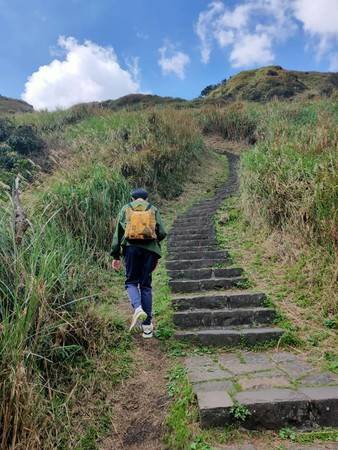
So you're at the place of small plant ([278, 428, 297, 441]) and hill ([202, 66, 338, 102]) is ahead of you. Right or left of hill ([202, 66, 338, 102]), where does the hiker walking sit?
left

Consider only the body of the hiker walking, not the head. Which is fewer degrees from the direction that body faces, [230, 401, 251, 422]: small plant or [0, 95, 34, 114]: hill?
the hill

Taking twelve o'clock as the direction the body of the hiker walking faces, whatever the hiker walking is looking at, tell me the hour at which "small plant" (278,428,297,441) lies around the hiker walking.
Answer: The small plant is roughly at 5 o'clock from the hiker walking.

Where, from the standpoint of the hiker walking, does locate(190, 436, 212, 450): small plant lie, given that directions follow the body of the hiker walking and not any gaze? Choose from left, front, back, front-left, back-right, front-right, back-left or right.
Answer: back

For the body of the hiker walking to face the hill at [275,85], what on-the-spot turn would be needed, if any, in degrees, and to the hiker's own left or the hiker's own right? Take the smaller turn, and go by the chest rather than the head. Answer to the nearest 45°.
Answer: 0° — they already face it

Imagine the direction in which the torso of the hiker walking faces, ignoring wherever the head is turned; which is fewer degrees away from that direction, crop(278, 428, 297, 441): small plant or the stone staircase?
the stone staircase

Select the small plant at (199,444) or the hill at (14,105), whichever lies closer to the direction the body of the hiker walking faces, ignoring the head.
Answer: the hill

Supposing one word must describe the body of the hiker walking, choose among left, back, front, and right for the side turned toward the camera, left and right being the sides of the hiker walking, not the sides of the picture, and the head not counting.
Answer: back

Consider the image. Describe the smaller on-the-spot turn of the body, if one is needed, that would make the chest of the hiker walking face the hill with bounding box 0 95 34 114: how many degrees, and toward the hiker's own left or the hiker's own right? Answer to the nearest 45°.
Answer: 0° — they already face it

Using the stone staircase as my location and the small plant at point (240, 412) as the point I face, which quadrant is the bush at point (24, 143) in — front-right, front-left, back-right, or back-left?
back-right

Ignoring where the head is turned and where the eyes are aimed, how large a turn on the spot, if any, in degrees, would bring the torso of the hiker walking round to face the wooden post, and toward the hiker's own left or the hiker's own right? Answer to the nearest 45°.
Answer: approximately 90° to the hiker's own left
